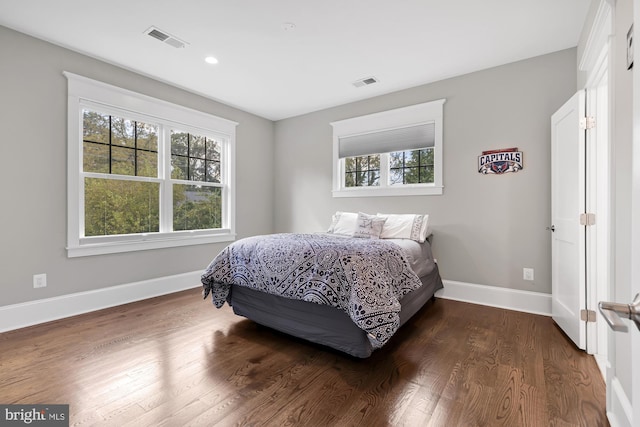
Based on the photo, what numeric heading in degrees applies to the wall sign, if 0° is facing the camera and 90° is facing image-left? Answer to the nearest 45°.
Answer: approximately 0°

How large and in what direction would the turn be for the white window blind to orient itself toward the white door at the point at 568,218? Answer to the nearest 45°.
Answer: approximately 90° to its left

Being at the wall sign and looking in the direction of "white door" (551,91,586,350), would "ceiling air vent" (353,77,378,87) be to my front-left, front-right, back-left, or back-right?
back-right

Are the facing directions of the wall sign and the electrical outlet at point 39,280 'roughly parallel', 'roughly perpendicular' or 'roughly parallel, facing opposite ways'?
roughly perpendicular

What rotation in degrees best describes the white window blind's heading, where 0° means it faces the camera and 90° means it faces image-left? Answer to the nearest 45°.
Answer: approximately 45°

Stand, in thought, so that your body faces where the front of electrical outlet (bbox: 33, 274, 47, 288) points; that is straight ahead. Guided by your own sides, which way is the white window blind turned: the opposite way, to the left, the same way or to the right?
to the right

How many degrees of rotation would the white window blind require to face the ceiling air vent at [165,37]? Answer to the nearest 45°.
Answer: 0° — it already faces it

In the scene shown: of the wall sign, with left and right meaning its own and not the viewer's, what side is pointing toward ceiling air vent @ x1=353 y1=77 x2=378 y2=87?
right
